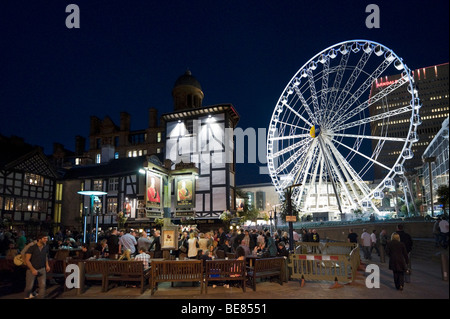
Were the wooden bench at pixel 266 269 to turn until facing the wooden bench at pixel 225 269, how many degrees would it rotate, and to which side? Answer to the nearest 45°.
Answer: approximately 90° to its left

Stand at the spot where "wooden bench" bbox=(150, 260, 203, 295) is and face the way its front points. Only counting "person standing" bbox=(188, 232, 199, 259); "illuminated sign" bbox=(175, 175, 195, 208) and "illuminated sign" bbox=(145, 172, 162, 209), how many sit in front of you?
3

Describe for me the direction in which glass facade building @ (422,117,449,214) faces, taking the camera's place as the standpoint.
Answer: facing to the left of the viewer

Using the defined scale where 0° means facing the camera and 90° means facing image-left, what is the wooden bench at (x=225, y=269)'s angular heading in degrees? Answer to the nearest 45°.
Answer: approximately 180°

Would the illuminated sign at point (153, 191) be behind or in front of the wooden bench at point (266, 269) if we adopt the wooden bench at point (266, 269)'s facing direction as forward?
in front

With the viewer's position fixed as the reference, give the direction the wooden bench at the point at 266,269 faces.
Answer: facing away from the viewer and to the left of the viewer

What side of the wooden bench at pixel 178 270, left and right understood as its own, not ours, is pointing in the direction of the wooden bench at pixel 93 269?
left

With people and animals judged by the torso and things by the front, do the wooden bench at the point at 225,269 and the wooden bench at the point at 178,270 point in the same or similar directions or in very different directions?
same or similar directions

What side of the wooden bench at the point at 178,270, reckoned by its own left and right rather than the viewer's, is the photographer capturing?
back

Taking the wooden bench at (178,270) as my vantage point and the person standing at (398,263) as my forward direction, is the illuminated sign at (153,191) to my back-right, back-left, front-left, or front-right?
back-left

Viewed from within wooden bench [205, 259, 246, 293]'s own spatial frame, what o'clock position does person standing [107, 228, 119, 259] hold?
The person standing is roughly at 10 o'clock from the wooden bench.

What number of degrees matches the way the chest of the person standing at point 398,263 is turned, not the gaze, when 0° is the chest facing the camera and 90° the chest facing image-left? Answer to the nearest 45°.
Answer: approximately 180°
